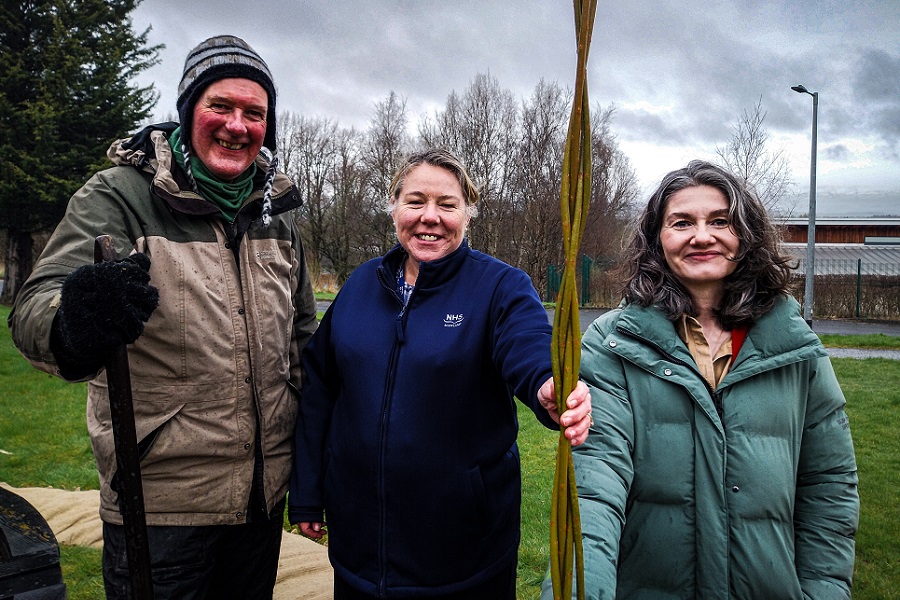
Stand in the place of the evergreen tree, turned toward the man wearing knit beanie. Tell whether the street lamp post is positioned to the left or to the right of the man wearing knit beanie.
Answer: left

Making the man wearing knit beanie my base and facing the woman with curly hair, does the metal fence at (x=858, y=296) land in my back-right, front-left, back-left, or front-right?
front-left

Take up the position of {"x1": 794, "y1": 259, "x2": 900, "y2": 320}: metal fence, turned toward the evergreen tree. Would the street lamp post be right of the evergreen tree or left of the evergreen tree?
left

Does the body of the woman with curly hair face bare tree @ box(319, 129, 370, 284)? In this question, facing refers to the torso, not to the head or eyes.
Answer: no

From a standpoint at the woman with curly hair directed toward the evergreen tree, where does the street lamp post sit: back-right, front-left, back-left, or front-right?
front-right

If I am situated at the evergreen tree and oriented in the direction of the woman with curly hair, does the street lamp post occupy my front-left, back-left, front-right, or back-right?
front-left

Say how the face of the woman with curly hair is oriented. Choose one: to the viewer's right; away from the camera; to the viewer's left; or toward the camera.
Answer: toward the camera

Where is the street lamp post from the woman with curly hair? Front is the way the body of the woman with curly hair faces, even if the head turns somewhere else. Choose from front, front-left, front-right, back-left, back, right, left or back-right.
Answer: back

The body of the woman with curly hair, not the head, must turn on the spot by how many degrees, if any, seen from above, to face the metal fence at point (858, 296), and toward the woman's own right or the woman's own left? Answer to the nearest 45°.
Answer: approximately 180°

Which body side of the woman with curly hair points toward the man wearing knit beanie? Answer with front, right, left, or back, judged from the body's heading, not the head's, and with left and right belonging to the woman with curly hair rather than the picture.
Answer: right

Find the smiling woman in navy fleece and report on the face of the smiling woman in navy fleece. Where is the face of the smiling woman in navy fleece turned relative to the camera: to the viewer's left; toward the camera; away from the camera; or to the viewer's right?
toward the camera

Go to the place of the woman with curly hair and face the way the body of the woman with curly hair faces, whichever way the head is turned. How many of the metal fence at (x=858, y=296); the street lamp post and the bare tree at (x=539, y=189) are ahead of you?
0

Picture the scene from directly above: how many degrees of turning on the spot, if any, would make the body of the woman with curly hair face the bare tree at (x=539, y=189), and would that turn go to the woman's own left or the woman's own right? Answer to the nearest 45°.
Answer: approximately 180°

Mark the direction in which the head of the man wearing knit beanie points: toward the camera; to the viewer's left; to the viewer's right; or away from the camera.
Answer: toward the camera

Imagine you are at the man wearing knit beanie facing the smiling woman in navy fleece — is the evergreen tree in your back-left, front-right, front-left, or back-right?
back-left

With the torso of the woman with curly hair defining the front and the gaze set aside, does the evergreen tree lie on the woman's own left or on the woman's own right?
on the woman's own right

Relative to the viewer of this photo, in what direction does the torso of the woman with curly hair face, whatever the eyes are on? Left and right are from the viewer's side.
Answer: facing the viewer
